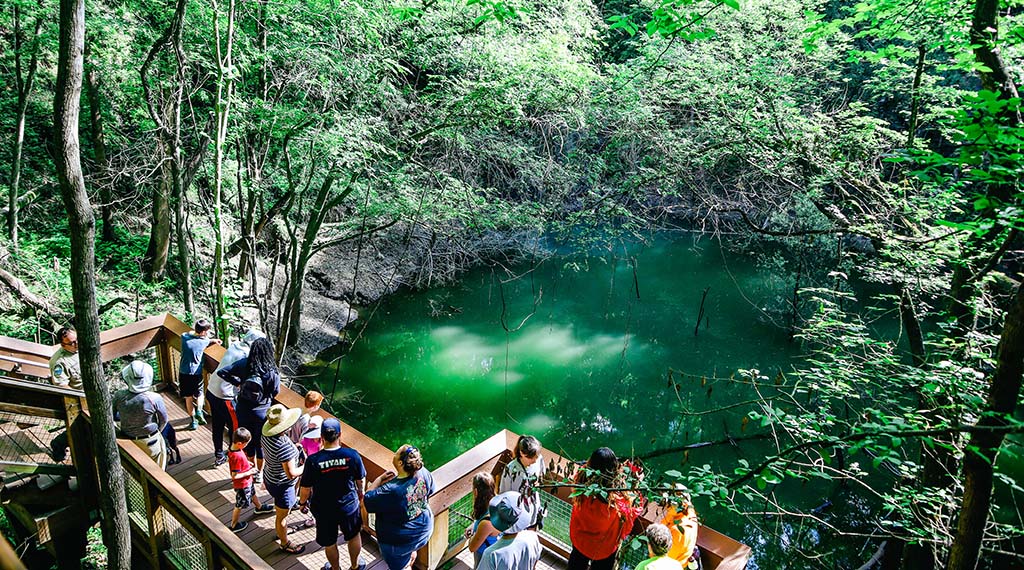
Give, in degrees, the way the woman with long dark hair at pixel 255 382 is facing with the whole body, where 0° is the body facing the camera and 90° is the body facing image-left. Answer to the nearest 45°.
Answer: approximately 180°

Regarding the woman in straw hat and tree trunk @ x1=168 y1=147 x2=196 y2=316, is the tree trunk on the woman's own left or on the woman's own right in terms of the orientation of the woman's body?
on the woman's own left

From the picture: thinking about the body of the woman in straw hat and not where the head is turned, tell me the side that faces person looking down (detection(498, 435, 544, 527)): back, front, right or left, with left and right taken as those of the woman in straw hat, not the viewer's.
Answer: front

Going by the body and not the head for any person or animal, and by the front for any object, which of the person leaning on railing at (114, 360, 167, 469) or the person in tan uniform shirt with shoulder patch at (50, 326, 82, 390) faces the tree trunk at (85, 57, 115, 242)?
the person leaning on railing

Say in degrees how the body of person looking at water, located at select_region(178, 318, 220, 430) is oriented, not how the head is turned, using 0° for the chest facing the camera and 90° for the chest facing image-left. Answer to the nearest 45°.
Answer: approximately 225°

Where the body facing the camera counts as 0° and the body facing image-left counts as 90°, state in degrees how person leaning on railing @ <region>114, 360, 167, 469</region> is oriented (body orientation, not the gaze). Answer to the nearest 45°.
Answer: approximately 180°

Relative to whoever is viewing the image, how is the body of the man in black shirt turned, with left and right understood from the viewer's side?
facing away from the viewer

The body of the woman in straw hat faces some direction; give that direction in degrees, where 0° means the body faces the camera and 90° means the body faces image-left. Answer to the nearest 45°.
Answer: approximately 225°

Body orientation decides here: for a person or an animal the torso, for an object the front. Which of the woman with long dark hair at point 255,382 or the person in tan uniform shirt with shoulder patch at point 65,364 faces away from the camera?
the woman with long dark hair

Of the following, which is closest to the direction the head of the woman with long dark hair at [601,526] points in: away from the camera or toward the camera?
away from the camera

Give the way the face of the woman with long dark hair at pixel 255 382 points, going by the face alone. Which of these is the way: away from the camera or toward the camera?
away from the camera
